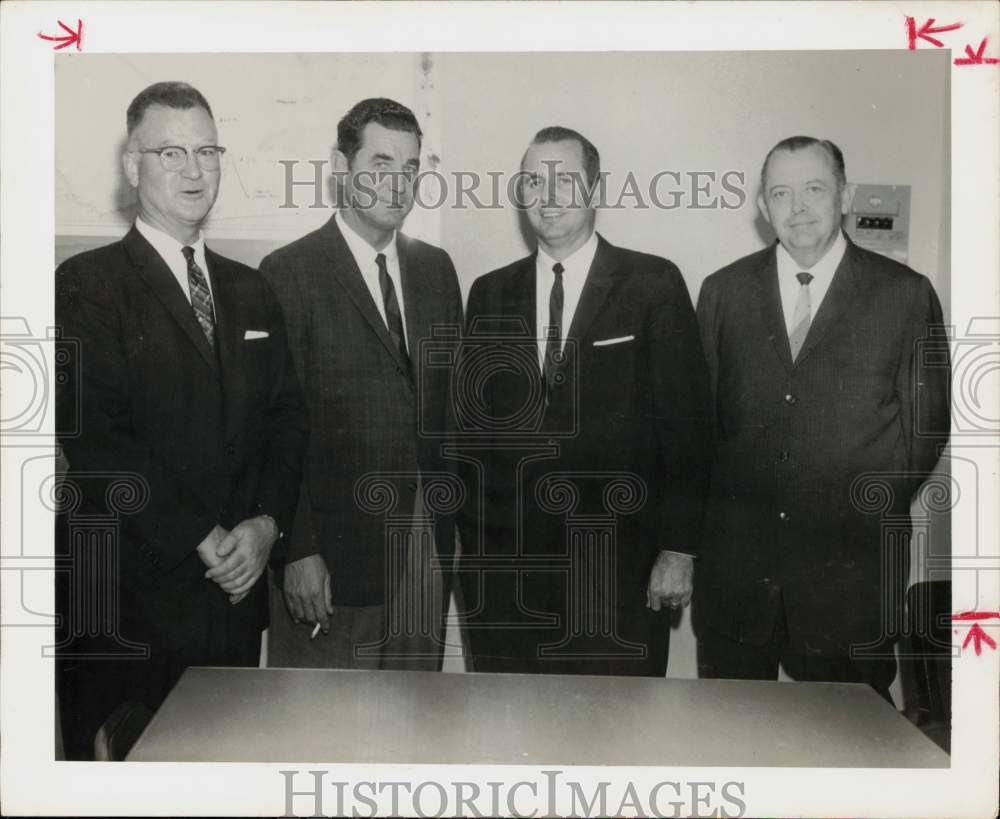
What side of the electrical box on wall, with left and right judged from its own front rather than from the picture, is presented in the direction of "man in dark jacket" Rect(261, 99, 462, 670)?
right

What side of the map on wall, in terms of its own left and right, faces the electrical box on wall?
left

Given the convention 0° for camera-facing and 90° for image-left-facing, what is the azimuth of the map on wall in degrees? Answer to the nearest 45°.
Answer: approximately 0°

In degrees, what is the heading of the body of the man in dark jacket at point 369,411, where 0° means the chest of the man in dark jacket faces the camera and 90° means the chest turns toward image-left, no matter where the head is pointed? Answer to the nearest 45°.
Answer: approximately 315°

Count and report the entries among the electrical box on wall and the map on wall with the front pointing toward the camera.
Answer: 2
